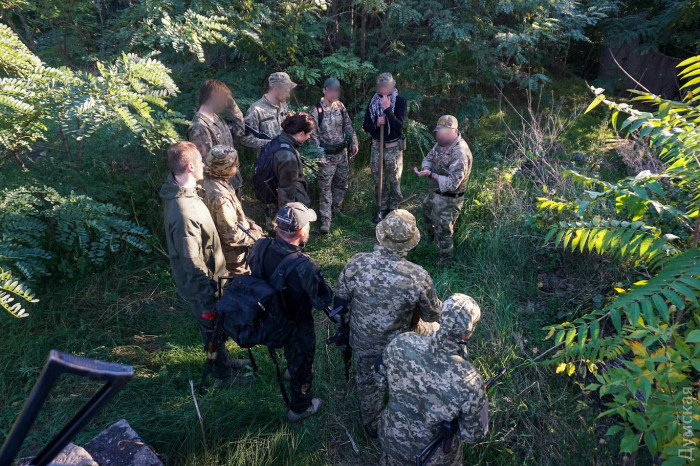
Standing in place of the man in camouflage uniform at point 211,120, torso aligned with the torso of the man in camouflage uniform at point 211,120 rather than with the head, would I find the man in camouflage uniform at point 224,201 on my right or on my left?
on my right

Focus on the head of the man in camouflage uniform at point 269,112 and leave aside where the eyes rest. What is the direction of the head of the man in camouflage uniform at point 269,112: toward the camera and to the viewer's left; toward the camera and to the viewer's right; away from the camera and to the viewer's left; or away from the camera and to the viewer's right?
toward the camera and to the viewer's right

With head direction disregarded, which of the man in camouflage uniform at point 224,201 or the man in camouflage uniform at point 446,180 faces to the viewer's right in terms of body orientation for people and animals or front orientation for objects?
the man in camouflage uniform at point 224,201

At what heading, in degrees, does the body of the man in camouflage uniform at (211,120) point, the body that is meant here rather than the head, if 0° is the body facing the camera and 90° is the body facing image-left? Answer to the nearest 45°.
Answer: approximately 315°

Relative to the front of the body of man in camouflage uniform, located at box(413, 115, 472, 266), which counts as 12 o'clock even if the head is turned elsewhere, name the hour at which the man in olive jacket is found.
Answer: The man in olive jacket is roughly at 12 o'clock from the man in camouflage uniform.

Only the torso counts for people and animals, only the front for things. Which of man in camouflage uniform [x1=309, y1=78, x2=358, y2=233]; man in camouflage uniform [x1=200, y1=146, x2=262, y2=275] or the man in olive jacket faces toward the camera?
man in camouflage uniform [x1=309, y1=78, x2=358, y2=233]

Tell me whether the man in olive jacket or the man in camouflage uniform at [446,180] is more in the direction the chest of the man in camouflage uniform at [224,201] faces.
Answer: the man in camouflage uniform

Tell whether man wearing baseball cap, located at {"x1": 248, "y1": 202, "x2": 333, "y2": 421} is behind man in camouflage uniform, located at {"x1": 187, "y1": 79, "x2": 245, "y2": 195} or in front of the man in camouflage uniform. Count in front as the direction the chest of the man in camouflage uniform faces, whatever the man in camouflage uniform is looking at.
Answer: in front

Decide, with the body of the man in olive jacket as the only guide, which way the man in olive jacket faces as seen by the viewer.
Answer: to the viewer's right

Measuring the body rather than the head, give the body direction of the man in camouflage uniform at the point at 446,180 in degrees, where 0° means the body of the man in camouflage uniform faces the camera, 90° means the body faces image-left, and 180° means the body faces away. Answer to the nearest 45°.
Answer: approximately 45°

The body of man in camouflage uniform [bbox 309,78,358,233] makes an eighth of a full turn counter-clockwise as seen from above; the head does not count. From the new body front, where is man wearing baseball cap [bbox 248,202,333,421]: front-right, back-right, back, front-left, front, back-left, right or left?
front-right

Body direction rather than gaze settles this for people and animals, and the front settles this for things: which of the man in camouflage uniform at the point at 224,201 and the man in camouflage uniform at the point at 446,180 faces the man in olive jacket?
the man in camouflage uniform at the point at 446,180

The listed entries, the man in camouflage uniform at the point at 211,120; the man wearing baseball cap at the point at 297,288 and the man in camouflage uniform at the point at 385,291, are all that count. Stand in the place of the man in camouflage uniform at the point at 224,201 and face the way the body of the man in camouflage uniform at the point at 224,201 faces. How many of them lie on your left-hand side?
1

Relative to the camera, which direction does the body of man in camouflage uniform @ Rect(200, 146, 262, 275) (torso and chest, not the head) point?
to the viewer's right

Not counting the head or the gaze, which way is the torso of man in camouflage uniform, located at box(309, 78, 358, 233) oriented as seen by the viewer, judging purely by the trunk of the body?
toward the camera

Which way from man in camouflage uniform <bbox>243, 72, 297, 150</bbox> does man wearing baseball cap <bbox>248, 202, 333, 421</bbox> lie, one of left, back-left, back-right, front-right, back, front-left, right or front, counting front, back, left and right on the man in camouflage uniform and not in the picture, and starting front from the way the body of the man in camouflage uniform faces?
front-right

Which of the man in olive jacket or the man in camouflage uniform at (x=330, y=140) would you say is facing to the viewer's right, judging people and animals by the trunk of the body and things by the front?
the man in olive jacket

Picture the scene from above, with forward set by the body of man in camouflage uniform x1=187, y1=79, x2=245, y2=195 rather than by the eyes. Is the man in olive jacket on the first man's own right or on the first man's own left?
on the first man's own right

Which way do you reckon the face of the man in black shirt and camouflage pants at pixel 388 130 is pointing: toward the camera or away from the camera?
toward the camera
